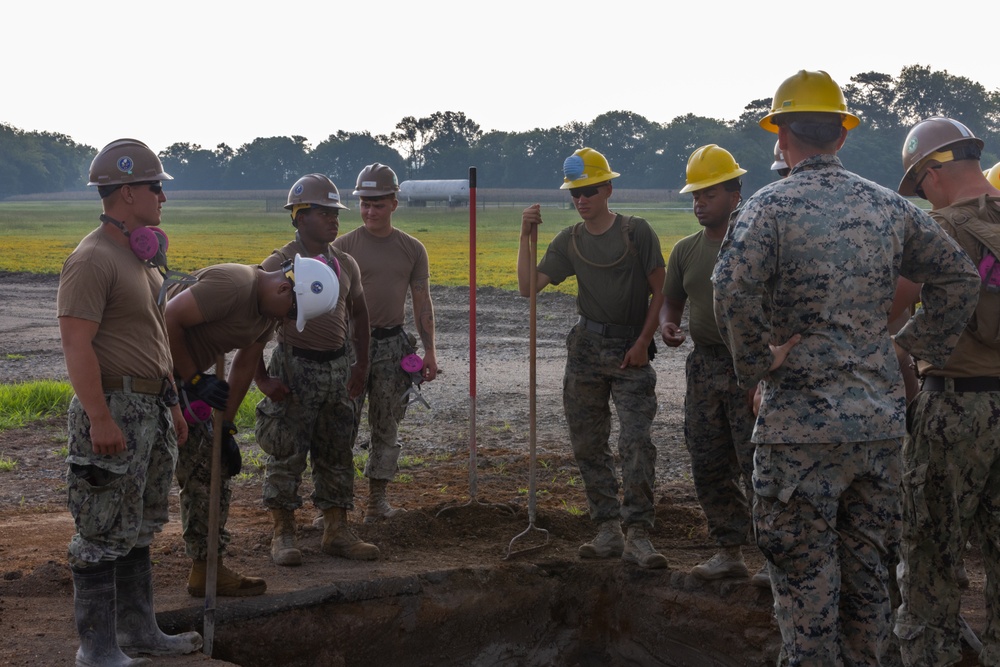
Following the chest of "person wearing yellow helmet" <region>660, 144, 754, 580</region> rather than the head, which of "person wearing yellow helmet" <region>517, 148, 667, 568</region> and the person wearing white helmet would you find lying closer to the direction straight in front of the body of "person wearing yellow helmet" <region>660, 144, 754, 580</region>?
the person wearing white helmet

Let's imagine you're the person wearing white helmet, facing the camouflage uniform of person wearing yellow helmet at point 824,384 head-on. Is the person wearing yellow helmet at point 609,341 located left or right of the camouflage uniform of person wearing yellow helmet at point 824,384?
left

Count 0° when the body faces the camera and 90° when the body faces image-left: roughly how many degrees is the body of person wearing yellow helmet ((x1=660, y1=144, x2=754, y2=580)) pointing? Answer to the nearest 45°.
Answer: approximately 45°

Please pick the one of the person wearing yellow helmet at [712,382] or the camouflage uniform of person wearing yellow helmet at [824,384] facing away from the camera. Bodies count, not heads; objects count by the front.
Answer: the camouflage uniform of person wearing yellow helmet at [824,384]

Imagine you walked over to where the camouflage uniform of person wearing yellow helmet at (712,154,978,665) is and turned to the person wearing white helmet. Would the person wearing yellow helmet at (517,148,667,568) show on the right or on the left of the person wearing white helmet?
right

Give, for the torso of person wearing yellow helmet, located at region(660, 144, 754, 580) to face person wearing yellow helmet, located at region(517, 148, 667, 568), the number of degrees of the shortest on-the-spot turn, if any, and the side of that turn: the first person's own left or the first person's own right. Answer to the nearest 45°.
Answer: approximately 90° to the first person's own right

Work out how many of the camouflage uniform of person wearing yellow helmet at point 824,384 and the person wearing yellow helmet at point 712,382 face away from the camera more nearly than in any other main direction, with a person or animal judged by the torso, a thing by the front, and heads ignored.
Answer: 1

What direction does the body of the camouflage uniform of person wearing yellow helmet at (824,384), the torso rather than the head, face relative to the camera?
away from the camera

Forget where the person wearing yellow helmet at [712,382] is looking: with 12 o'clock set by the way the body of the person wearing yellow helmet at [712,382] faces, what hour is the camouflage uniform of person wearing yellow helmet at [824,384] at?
the camouflage uniform of person wearing yellow helmet at [824,384] is roughly at 10 o'clock from the person wearing yellow helmet at [712,382].

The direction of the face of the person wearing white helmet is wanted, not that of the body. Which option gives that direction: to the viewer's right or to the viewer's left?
to the viewer's right
